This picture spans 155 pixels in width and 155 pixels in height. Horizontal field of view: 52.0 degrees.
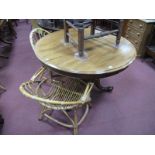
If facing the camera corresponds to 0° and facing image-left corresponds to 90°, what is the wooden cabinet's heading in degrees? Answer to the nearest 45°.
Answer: approximately 45°

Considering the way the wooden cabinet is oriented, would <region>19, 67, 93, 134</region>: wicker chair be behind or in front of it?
in front
